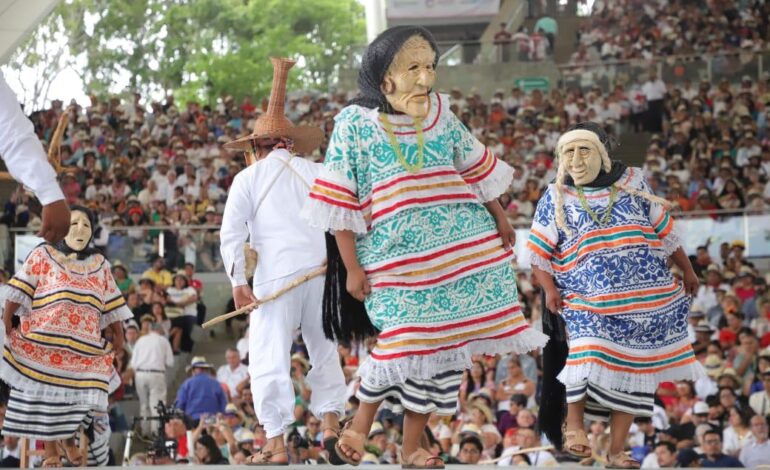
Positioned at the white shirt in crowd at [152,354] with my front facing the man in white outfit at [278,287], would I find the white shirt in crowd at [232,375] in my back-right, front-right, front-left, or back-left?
front-left

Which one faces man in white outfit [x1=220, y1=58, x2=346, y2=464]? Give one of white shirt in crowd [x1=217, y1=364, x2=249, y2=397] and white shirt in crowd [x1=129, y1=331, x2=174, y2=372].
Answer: white shirt in crowd [x1=217, y1=364, x2=249, y2=397]

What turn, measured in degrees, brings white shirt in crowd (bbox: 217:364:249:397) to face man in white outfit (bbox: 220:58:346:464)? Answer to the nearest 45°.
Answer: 0° — it already faces them

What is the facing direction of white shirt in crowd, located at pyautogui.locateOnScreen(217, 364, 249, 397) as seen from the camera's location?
facing the viewer

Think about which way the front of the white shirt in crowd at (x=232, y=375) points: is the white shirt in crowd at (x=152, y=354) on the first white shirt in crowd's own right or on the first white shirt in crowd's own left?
on the first white shirt in crowd's own right
